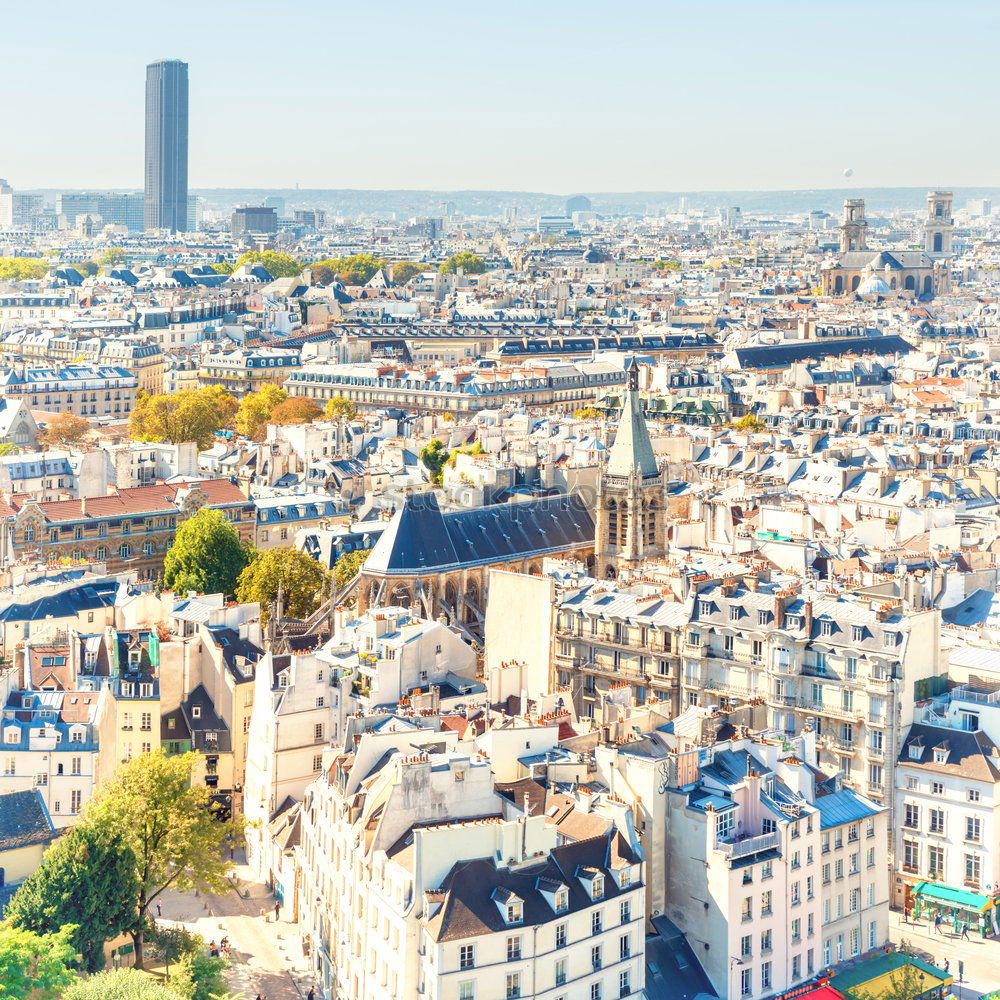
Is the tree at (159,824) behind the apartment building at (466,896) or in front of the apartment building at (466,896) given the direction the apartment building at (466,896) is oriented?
behind

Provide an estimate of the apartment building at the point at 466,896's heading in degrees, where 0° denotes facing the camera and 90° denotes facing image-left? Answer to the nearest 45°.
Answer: approximately 315°

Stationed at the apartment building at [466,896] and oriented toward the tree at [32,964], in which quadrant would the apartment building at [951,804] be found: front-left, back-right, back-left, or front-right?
back-right

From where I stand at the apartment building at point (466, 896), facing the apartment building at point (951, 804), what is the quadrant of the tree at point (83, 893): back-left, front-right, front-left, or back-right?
back-left

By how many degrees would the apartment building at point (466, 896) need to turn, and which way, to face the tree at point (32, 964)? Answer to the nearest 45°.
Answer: approximately 135° to its right

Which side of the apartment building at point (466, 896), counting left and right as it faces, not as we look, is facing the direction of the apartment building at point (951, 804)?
left
